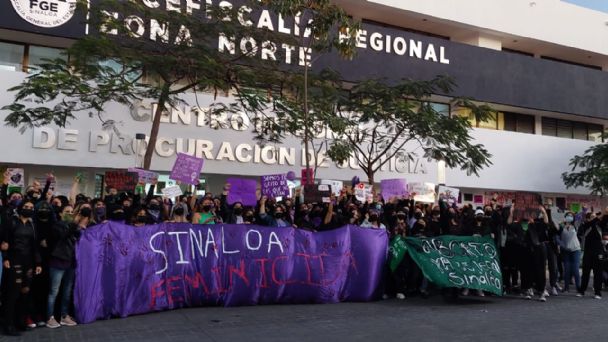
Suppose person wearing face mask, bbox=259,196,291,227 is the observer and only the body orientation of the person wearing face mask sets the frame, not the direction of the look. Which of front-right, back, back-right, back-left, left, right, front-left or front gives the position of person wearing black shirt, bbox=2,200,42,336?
front-right

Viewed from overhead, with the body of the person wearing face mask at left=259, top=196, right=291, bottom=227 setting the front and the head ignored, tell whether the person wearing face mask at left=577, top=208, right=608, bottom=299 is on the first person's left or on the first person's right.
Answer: on the first person's left

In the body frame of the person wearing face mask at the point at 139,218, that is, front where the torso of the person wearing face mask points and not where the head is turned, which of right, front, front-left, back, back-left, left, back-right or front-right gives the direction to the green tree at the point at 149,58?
back

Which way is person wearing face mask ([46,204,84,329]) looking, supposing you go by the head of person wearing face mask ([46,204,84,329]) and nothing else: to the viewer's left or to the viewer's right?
to the viewer's right

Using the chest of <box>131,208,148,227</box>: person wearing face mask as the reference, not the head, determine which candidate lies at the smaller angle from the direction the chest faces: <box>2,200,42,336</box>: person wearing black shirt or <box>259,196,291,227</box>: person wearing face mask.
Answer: the person wearing black shirt

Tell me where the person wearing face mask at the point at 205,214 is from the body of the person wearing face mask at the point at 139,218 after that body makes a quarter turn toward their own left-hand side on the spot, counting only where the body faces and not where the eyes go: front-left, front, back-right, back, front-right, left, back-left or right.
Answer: front-left

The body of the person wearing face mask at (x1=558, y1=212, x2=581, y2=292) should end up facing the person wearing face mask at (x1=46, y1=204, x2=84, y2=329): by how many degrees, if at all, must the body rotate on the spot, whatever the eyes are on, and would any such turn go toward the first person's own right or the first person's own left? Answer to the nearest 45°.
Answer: approximately 45° to the first person's own right

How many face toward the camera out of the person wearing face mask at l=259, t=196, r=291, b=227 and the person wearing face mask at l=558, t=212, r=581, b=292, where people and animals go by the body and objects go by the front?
2

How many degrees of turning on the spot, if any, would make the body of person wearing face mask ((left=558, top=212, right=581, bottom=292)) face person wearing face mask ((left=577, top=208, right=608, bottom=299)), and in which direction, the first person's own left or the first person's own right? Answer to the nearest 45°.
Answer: approximately 45° to the first person's own left

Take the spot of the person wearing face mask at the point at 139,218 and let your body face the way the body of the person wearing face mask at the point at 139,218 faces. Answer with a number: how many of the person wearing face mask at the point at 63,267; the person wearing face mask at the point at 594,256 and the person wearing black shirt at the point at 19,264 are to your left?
1

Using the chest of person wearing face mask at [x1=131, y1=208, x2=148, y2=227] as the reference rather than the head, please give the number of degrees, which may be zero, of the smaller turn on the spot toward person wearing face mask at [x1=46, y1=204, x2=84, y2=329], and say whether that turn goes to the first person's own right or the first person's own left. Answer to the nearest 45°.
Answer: approximately 45° to the first person's own right

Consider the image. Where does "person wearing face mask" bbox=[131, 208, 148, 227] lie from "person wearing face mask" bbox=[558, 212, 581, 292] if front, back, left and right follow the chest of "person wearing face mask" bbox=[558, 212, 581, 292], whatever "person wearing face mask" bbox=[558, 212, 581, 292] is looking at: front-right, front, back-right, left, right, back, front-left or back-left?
front-right
